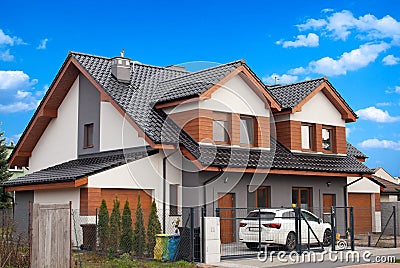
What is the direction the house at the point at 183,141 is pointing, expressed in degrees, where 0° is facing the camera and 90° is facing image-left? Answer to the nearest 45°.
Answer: approximately 315°

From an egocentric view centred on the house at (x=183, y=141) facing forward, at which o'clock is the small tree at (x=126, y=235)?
The small tree is roughly at 2 o'clock from the house.

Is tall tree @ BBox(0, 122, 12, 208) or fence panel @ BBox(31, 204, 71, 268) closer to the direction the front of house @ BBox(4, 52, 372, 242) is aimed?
the fence panel
